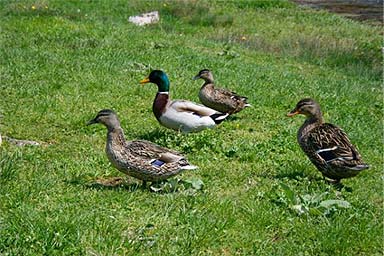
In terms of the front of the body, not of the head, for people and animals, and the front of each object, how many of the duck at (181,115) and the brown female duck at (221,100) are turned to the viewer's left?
2

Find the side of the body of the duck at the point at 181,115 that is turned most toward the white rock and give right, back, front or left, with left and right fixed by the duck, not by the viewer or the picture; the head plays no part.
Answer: right

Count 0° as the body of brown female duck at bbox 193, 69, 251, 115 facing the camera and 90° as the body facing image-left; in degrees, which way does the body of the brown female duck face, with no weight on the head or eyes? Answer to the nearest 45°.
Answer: approximately 90°

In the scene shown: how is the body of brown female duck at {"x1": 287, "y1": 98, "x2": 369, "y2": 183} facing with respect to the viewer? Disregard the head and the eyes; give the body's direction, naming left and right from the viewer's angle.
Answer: facing away from the viewer and to the left of the viewer

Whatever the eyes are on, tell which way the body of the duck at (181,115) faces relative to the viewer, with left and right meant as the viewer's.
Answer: facing to the left of the viewer

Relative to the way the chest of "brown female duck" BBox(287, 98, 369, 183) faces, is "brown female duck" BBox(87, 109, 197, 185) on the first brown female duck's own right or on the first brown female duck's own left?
on the first brown female duck's own left

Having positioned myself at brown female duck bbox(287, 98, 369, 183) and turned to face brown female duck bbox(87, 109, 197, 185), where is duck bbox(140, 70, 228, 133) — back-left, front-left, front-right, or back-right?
front-right

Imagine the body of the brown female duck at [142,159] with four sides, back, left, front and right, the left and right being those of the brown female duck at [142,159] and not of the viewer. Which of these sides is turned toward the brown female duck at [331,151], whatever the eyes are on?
back

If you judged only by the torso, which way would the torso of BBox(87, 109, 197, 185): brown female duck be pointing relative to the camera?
to the viewer's left

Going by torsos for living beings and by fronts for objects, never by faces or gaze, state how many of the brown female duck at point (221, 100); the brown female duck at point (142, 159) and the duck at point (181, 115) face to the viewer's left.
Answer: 3

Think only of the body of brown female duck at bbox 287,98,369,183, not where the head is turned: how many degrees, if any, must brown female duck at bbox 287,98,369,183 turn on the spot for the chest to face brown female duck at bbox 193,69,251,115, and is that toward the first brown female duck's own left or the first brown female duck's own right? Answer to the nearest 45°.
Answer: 0° — it already faces it

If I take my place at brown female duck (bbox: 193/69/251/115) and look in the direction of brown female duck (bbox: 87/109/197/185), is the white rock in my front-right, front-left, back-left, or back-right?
back-right
